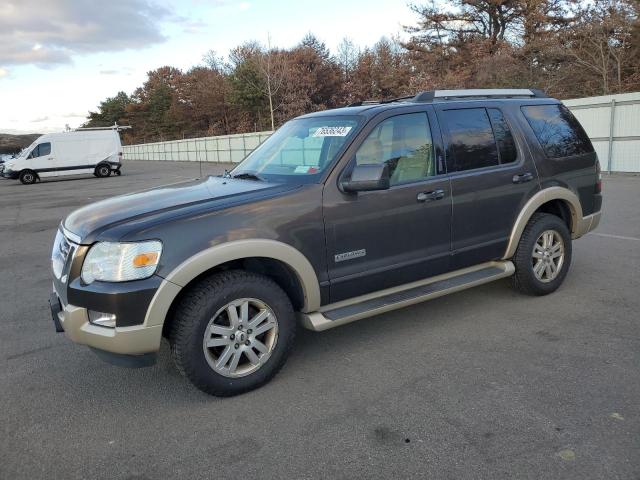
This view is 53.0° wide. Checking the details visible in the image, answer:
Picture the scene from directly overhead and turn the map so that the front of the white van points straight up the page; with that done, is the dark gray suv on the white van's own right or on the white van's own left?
on the white van's own left

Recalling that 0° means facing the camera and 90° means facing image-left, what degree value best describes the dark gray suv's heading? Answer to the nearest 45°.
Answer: approximately 45°

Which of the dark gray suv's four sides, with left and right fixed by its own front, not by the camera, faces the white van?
right

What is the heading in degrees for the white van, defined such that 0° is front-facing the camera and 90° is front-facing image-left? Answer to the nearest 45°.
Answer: approximately 90°
